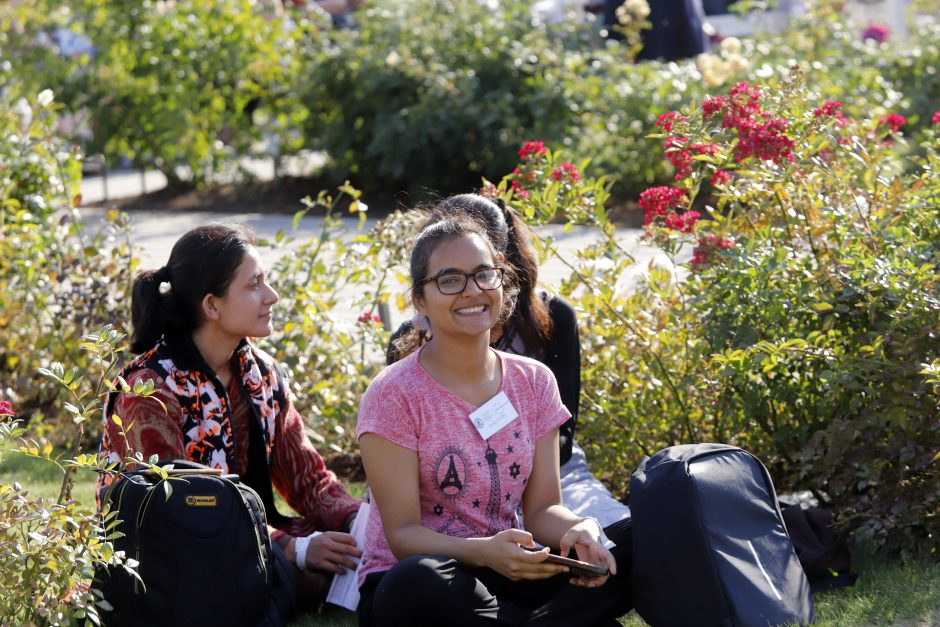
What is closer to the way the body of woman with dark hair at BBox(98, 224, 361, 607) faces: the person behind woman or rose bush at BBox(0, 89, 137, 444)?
the person behind woman

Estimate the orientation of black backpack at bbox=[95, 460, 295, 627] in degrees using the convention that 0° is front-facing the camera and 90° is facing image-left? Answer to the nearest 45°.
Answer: approximately 0°

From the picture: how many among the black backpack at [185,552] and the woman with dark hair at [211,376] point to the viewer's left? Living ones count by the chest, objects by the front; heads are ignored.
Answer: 0

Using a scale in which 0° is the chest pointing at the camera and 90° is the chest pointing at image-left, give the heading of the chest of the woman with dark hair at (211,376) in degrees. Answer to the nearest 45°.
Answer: approximately 315°

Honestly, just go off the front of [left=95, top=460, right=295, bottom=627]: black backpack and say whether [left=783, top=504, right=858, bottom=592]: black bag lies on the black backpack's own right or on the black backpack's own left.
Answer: on the black backpack's own left

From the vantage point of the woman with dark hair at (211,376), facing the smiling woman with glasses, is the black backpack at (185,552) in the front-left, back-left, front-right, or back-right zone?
front-right

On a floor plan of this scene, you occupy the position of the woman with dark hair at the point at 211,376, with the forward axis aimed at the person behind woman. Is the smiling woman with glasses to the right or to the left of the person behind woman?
right

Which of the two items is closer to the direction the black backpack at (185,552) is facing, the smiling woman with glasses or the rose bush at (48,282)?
the smiling woman with glasses

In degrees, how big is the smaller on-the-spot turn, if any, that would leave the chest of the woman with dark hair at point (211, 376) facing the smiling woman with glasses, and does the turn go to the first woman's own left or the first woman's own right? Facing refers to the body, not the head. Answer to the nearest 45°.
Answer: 0° — they already face them

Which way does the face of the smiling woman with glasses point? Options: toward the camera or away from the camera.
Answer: toward the camera

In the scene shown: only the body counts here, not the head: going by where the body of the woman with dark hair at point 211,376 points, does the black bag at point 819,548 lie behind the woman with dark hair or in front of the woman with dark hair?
in front
